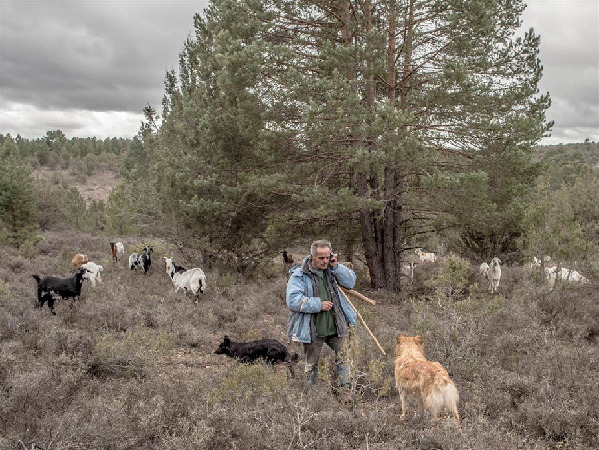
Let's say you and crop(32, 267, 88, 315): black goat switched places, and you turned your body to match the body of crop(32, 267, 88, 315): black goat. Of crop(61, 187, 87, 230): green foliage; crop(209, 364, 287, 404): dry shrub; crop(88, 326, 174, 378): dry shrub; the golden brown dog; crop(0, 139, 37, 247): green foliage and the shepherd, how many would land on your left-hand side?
2

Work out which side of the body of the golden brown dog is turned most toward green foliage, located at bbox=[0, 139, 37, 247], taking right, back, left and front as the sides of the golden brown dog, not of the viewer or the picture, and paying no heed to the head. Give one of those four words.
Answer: front

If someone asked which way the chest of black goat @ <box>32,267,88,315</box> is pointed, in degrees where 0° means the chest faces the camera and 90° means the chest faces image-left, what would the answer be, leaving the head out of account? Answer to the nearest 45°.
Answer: approximately 270°

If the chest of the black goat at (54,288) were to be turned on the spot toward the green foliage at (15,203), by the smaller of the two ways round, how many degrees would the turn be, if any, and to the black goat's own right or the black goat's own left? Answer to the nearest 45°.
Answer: approximately 90° to the black goat's own left

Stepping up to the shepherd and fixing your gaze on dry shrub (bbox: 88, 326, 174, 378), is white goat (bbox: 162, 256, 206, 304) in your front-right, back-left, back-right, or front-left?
front-right

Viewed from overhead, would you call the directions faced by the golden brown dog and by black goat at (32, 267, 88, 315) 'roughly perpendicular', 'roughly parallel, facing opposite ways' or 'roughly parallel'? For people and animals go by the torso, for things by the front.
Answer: roughly perpendicular

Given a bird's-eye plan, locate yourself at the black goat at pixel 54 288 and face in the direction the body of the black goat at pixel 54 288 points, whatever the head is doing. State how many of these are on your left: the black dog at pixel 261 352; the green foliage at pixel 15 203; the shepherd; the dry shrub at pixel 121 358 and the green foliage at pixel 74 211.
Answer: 2

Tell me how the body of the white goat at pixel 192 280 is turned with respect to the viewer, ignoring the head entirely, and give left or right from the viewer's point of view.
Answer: facing away from the viewer and to the left of the viewer

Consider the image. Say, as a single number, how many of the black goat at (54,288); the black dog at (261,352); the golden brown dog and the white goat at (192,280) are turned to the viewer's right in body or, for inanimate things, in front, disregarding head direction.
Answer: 1

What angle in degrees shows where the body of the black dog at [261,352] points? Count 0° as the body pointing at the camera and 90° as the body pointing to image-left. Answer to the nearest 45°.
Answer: approximately 90°
